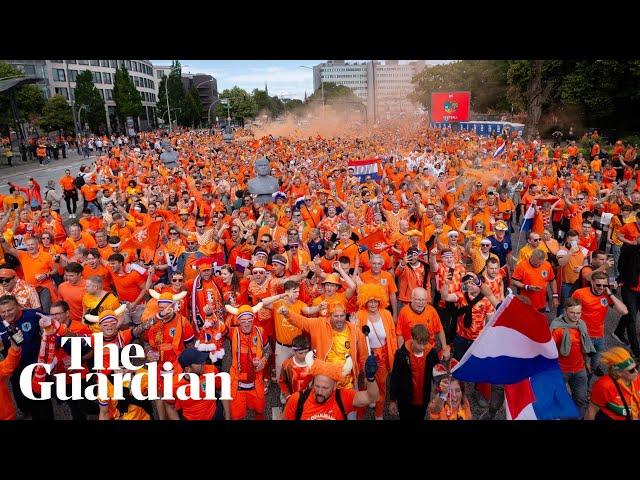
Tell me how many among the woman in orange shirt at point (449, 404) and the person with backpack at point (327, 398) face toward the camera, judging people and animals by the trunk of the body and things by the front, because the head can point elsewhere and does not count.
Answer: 2

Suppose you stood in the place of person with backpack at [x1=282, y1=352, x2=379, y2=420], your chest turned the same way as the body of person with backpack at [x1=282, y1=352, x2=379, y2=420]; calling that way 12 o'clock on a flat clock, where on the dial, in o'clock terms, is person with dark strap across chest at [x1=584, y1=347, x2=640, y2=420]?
person with dark strap across chest at [x1=584, y1=347, x2=640, y2=420] is roughly at 9 o'clock from person with backpack at [x1=282, y1=352, x2=379, y2=420].

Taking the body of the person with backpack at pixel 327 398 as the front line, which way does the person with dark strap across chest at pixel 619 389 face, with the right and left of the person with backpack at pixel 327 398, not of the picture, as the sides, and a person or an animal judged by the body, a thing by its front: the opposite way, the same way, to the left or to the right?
the same way

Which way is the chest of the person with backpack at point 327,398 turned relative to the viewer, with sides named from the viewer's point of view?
facing the viewer

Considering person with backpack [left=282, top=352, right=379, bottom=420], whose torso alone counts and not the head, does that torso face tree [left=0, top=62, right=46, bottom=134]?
no

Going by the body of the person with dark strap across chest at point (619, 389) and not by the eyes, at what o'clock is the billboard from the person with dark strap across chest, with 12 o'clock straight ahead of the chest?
The billboard is roughly at 7 o'clock from the person with dark strap across chest.

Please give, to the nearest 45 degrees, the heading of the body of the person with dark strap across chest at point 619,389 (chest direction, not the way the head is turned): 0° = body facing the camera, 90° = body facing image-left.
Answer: approximately 315°

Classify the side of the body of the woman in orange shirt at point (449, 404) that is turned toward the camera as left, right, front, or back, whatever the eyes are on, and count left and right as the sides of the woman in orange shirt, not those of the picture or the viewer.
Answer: front

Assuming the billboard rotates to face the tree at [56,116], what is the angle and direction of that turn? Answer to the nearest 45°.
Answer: approximately 90° to its right

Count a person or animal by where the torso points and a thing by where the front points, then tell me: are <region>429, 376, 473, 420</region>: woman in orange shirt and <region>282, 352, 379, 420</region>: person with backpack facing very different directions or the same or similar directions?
same or similar directions

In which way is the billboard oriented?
toward the camera

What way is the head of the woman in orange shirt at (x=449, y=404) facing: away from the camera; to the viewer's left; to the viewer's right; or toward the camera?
toward the camera

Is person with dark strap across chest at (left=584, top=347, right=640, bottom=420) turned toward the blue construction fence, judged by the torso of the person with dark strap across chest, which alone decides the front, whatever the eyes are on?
no

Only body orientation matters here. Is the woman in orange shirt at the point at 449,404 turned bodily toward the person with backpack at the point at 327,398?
no
